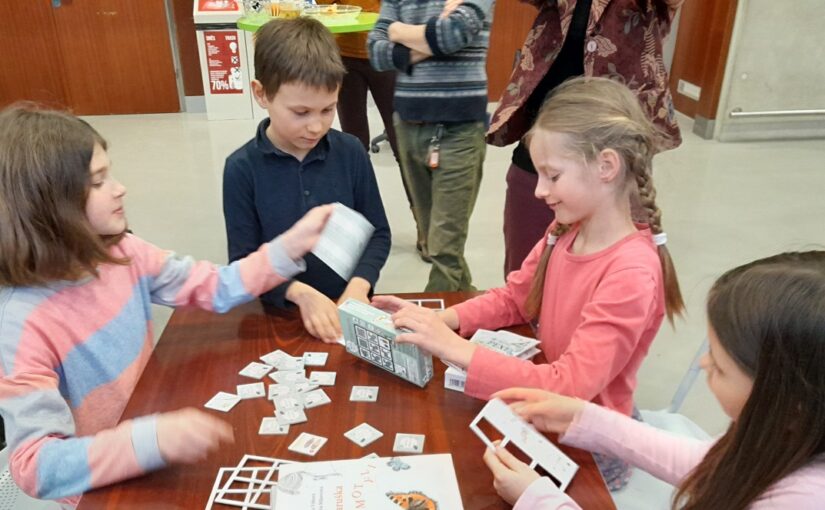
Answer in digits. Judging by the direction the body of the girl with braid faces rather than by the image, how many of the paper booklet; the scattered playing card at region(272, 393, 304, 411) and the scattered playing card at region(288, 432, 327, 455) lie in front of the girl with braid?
3

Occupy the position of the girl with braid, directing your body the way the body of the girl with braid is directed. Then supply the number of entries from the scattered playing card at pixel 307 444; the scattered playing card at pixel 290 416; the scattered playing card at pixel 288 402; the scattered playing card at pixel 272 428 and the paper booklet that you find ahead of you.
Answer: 5

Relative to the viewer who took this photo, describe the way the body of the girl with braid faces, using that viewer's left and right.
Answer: facing the viewer and to the left of the viewer

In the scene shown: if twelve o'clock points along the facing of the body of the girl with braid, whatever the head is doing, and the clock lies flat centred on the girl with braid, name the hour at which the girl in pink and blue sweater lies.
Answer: The girl in pink and blue sweater is roughly at 1 o'clock from the girl with braid.

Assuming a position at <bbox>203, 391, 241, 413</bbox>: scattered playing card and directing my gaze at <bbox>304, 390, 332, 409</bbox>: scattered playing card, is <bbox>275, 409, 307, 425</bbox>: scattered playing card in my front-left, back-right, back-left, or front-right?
front-right

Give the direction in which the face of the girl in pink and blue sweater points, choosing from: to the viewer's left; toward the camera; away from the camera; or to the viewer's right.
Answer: to the viewer's right

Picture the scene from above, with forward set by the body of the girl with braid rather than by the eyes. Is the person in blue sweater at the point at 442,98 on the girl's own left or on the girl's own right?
on the girl's own right

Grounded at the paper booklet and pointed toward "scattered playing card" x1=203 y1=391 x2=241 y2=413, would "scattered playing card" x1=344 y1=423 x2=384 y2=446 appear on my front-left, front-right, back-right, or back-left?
front-right

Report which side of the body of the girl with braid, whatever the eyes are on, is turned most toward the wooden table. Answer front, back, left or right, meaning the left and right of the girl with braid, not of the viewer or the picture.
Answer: front

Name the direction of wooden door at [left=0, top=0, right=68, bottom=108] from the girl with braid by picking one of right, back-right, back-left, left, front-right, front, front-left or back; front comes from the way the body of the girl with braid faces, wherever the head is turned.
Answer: right

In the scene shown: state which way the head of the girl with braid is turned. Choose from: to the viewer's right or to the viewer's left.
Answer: to the viewer's left

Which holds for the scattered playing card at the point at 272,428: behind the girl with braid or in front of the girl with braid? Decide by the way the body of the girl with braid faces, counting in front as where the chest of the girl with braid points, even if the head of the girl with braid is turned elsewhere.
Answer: in front

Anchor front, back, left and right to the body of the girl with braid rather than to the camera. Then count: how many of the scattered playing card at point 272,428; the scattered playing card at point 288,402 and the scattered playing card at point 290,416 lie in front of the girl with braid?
3

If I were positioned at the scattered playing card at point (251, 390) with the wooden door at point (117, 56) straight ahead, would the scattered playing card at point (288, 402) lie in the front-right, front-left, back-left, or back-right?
back-right
